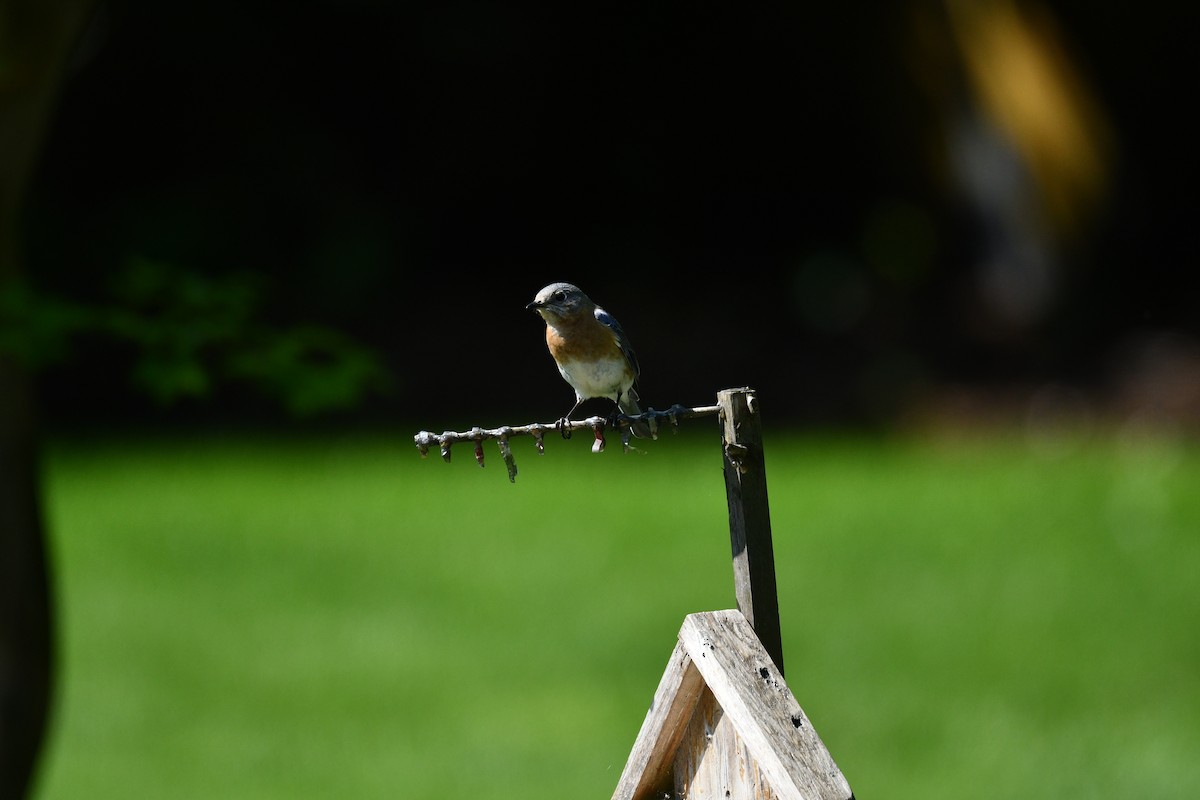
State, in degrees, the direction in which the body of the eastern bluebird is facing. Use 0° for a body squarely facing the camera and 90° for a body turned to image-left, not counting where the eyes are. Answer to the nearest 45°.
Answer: approximately 45°

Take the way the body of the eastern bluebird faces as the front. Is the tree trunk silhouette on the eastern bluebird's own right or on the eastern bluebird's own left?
on the eastern bluebird's own right
